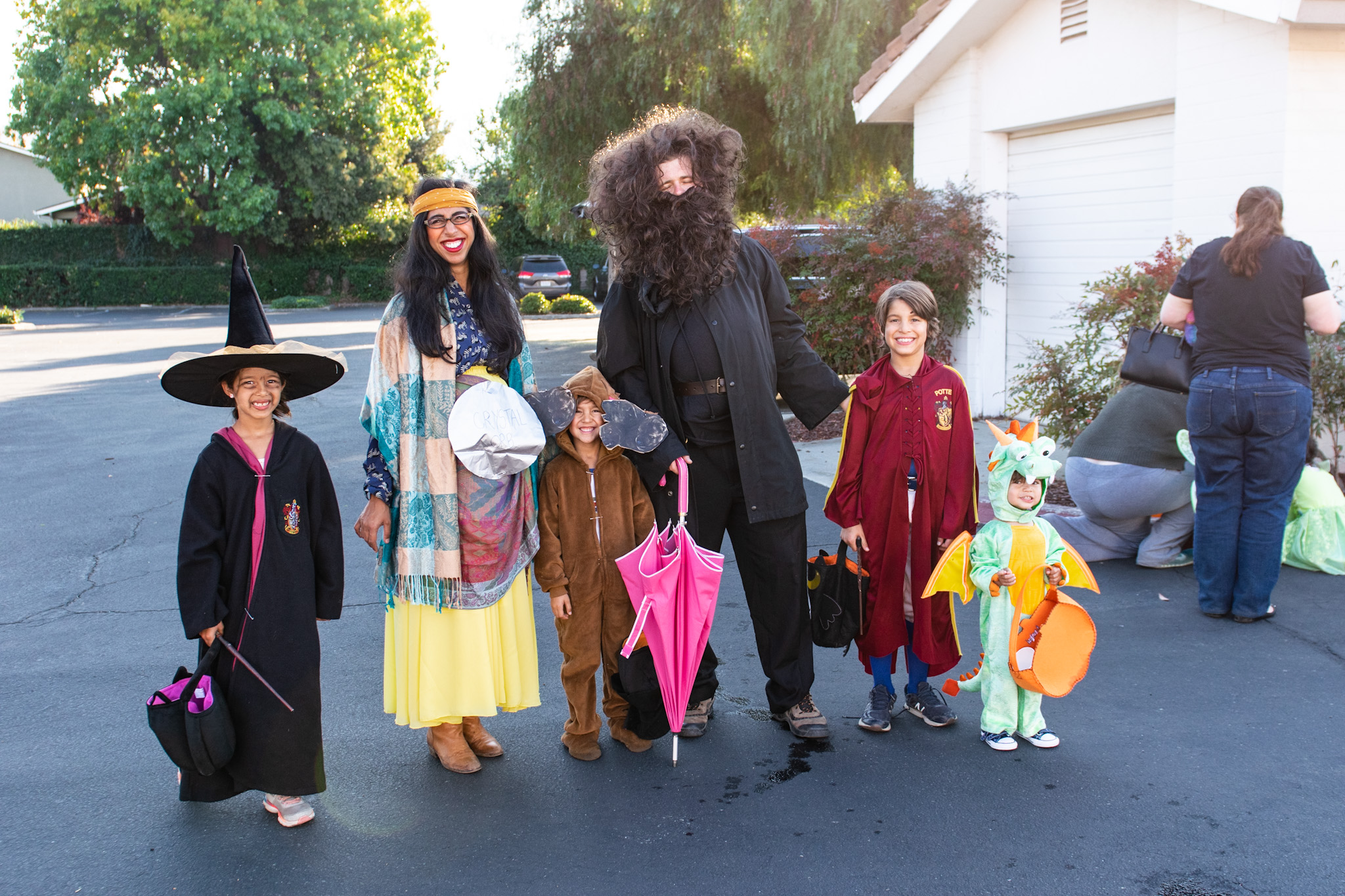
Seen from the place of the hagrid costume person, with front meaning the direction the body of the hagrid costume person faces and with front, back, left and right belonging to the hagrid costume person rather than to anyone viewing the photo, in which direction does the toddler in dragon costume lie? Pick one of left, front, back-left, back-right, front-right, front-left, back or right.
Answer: left

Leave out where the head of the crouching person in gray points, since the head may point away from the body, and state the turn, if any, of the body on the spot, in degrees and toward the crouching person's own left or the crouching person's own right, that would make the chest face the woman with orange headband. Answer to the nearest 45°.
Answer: approximately 180°

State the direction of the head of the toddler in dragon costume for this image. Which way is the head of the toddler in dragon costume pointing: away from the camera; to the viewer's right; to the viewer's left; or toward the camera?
toward the camera

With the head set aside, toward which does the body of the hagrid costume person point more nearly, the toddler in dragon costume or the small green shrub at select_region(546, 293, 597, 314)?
the toddler in dragon costume

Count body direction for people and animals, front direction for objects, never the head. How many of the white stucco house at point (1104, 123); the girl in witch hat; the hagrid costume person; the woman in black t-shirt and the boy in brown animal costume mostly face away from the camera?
1

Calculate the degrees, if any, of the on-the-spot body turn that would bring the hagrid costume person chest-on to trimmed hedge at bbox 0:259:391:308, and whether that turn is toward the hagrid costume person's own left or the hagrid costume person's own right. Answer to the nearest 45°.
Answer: approximately 135° to the hagrid costume person's own right

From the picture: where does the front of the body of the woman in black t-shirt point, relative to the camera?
away from the camera

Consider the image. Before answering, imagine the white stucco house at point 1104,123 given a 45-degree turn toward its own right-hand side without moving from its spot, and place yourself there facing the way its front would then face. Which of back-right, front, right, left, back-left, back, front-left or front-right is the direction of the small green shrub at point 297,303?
front-right

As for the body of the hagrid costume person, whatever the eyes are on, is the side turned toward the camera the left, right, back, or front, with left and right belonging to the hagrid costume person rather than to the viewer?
front

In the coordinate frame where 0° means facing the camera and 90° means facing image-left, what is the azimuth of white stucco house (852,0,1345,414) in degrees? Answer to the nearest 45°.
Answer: approximately 45°

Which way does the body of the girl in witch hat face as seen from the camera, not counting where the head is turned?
toward the camera

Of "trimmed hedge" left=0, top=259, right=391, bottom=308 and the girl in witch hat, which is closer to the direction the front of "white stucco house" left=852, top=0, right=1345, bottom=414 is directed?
the girl in witch hat

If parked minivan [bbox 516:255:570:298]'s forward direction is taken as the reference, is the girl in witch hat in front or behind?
behind

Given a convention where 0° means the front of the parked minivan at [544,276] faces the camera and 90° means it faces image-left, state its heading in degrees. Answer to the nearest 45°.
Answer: approximately 180°

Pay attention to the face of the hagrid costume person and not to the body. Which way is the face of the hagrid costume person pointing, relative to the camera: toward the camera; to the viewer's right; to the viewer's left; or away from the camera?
toward the camera

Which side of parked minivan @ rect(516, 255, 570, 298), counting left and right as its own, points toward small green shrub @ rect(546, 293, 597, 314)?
back

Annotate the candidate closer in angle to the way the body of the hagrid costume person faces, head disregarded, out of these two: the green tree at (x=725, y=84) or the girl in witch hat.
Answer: the girl in witch hat

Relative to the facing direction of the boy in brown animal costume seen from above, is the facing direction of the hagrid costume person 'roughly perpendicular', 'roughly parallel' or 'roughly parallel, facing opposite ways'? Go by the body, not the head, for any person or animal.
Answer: roughly parallel

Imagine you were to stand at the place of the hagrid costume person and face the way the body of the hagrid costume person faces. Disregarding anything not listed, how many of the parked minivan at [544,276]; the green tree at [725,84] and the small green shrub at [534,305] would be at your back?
3

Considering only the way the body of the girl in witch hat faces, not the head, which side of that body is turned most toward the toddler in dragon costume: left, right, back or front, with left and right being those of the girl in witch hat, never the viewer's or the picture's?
left
